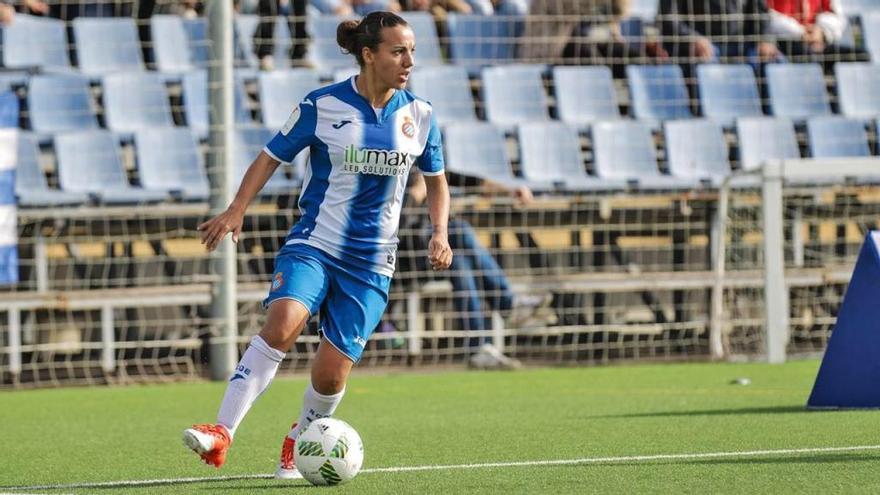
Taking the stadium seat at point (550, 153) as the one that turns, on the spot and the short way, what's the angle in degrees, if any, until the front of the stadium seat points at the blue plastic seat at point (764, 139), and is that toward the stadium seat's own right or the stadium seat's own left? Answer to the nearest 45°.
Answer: approximately 90° to the stadium seat's own left

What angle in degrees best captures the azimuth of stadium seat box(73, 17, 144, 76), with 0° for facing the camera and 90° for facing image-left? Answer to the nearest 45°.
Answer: approximately 315°

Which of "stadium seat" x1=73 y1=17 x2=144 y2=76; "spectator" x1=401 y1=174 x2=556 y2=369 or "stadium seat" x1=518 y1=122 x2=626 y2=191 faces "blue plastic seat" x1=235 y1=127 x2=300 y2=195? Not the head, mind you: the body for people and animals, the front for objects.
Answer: "stadium seat" x1=73 y1=17 x2=144 y2=76

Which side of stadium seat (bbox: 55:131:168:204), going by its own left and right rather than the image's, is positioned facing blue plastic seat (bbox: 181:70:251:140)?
left

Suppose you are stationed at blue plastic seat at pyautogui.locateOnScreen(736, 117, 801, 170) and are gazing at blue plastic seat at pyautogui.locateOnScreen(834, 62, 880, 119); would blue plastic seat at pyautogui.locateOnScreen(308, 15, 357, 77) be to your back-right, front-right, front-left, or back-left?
back-left

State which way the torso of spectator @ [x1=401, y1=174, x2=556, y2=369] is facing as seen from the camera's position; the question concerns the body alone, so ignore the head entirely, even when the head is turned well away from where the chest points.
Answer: to the viewer's right

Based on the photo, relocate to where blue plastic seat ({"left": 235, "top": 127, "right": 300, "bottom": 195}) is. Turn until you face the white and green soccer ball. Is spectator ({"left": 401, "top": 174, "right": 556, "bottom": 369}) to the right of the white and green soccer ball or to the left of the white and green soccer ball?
left

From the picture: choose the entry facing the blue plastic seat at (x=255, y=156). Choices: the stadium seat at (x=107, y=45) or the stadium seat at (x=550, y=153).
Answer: the stadium seat at (x=107, y=45)

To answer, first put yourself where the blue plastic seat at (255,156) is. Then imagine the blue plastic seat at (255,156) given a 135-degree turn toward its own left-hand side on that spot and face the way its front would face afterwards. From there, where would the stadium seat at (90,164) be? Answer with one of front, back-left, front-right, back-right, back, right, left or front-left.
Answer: left

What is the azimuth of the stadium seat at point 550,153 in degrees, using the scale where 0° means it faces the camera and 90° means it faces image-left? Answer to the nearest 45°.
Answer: approximately 315°
